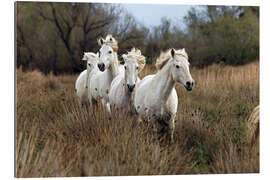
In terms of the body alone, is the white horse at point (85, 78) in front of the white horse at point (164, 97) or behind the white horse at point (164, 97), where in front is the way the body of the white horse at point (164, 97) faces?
behind

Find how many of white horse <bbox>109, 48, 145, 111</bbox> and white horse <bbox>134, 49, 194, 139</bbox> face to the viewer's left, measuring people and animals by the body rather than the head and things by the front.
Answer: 0

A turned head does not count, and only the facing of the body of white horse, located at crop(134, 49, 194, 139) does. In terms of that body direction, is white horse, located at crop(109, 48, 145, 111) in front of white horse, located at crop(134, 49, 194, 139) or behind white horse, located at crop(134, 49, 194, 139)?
behind

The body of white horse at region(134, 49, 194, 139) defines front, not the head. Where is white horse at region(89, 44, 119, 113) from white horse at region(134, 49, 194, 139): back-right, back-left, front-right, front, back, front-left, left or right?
back

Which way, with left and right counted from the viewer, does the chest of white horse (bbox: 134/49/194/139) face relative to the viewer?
facing the viewer and to the right of the viewer

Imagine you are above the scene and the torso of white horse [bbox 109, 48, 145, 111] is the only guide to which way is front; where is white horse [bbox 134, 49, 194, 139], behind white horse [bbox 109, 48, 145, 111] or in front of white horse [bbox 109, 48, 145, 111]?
in front
